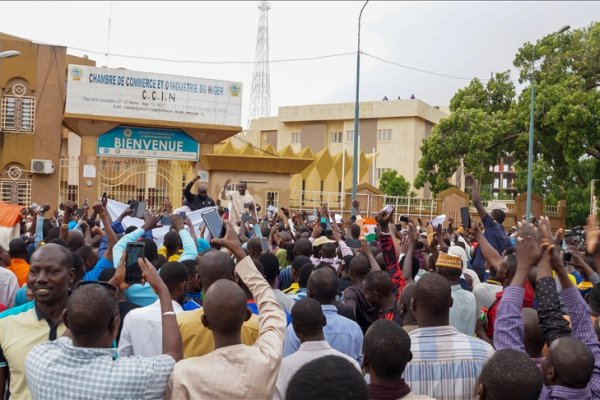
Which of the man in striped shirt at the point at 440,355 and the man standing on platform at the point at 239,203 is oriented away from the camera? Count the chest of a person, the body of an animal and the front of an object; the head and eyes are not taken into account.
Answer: the man in striped shirt

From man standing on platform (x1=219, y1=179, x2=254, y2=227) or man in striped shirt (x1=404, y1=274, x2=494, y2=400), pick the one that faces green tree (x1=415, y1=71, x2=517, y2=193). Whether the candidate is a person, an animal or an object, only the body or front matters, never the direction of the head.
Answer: the man in striped shirt

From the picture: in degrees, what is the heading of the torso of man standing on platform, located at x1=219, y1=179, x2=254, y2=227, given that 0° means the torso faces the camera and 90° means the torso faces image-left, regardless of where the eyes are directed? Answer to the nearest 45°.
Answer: approximately 0°

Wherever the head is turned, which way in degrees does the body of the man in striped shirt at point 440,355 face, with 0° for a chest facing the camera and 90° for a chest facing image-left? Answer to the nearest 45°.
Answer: approximately 180°

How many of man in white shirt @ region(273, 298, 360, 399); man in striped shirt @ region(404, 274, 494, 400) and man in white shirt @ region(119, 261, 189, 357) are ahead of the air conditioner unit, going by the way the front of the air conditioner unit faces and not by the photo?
3

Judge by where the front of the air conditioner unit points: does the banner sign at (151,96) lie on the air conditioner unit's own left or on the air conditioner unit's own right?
on the air conditioner unit's own left

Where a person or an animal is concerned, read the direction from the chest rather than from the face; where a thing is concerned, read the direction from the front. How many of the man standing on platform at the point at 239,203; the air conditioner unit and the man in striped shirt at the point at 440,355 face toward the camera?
2

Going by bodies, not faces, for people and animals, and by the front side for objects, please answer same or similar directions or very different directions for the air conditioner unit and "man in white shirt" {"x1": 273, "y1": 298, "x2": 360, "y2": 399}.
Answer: very different directions

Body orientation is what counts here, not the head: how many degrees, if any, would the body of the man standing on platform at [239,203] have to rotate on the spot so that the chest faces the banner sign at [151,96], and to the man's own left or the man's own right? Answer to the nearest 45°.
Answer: approximately 180°

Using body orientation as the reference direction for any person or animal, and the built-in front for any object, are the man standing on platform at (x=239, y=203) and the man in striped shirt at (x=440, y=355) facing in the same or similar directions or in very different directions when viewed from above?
very different directions

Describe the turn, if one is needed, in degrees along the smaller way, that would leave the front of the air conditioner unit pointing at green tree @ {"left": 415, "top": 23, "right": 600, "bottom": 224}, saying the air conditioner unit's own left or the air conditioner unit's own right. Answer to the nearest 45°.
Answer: approximately 90° to the air conditioner unit's own left

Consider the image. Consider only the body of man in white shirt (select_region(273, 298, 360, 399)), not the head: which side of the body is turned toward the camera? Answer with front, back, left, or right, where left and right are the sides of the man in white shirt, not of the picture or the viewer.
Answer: back

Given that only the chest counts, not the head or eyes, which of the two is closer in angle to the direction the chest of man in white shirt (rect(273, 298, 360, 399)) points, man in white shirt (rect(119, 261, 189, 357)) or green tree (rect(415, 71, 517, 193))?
the green tree

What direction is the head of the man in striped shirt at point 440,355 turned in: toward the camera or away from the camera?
away from the camera
